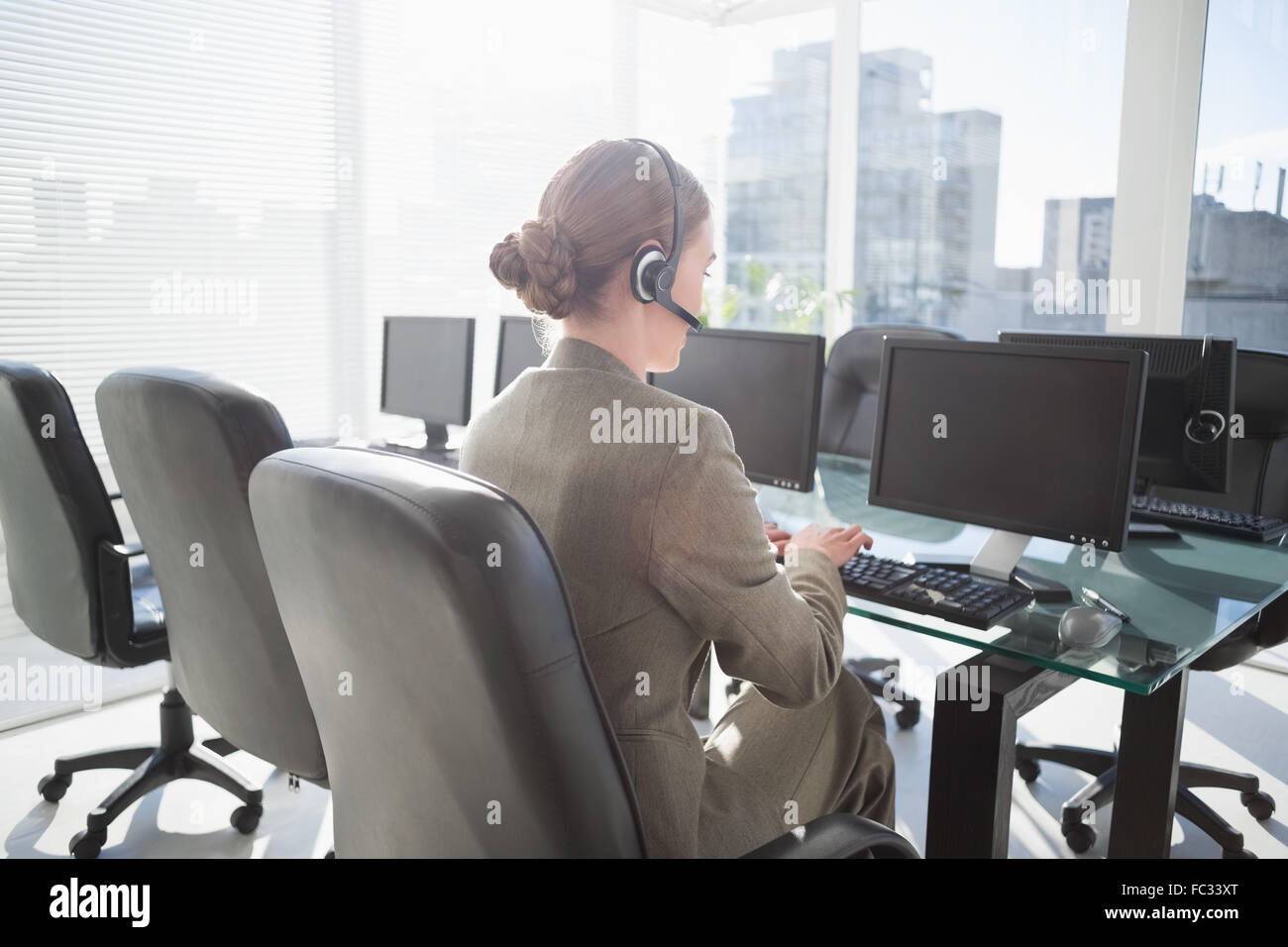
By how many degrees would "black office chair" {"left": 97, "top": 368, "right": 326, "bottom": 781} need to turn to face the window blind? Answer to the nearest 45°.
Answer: approximately 45° to its left

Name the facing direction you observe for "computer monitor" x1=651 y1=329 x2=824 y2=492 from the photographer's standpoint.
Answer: facing the viewer and to the left of the viewer

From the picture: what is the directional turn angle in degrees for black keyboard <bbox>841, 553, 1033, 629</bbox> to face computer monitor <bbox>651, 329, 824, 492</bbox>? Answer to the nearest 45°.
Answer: approximately 90° to its right

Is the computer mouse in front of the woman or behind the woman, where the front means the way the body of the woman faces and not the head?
in front

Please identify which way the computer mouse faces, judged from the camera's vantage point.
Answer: facing away from the viewer and to the right of the viewer

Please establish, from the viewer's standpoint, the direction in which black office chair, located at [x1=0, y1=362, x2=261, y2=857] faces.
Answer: facing away from the viewer and to the right of the viewer

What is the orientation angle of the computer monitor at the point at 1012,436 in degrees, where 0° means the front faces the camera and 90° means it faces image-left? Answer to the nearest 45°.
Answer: approximately 45°

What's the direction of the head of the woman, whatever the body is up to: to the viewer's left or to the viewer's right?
to the viewer's right

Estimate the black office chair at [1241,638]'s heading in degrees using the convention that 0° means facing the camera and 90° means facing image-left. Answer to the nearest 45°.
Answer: approximately 45°

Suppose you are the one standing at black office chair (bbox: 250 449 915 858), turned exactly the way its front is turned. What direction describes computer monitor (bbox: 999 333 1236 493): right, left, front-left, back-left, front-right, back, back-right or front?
front

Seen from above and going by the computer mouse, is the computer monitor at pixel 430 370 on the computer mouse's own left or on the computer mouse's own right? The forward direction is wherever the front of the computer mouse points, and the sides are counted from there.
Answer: on the computer mouse's own left

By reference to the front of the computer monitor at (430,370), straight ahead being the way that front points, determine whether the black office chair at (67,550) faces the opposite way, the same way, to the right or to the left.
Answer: the opposite way

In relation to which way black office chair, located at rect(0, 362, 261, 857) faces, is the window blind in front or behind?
in front

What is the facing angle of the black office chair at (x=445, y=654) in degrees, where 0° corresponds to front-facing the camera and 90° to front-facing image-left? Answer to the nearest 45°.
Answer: approximately 225°

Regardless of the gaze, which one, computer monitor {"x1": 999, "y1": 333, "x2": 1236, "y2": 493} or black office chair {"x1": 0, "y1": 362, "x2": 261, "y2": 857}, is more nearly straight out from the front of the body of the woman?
the computer monitor

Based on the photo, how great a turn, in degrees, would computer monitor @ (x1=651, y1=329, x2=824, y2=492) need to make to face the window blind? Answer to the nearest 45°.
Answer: approximately 90° to its right
